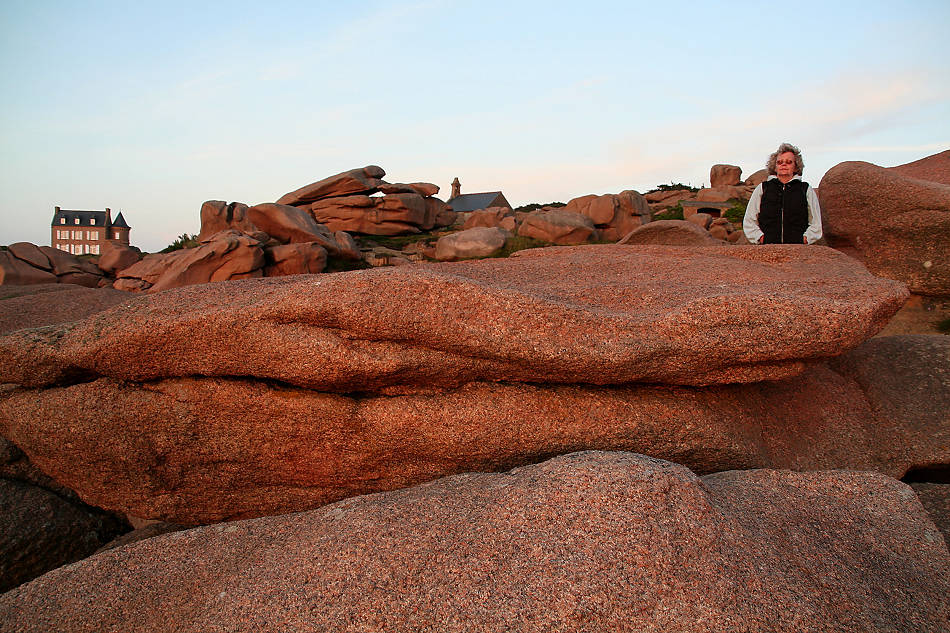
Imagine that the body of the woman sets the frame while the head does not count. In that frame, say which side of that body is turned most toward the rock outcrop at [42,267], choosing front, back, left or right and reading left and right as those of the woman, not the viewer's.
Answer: right

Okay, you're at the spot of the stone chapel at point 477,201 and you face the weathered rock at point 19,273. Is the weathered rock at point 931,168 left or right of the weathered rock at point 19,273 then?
left

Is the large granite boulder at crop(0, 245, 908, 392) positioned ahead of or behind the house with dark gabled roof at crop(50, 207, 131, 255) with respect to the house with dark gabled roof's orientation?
ahead

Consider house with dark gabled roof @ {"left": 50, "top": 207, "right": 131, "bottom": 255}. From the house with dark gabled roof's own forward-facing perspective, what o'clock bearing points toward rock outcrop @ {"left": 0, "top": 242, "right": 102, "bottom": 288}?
The rock outcrop is roughly at 12 o'clock from the house with dark gabled roof.

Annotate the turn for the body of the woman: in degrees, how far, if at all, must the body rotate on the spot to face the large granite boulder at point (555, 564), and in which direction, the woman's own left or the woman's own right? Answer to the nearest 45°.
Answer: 0° — they already face it

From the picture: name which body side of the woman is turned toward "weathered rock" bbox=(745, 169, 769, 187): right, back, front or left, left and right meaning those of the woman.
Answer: back

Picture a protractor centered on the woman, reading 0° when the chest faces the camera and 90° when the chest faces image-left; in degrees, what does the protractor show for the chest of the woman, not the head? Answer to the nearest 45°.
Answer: approximately 0°

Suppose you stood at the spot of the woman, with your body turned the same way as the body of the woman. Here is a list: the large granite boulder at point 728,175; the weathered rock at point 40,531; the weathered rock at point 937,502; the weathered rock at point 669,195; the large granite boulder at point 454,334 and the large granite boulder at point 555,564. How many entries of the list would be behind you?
2

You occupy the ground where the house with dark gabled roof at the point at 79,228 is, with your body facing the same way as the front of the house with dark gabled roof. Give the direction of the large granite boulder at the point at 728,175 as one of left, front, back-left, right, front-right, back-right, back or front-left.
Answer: front-left

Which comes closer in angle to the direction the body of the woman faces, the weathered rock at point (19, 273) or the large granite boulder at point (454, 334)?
the large granite boulder

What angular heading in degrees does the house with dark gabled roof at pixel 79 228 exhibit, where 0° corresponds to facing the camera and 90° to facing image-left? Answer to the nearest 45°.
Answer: approximately 0°

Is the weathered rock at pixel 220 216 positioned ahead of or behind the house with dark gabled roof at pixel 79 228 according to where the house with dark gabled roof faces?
ahead

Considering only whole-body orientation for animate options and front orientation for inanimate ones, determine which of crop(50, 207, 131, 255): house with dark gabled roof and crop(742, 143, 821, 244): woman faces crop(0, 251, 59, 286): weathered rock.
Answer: the house with dark gabled roof

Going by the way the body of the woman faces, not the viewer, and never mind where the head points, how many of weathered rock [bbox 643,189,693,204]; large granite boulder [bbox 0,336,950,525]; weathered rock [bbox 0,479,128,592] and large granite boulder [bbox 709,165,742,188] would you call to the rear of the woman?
2

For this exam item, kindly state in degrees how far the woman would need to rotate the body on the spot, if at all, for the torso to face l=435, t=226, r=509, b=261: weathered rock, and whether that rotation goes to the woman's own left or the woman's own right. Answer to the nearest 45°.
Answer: approximately 135° to the woman's own right

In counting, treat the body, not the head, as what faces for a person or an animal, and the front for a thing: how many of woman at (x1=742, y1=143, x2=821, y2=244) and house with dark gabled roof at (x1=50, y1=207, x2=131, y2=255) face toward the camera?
2
